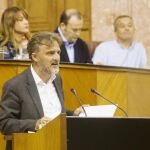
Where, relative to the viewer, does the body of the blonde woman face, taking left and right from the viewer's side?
facing the viewer and to the right of the viewer

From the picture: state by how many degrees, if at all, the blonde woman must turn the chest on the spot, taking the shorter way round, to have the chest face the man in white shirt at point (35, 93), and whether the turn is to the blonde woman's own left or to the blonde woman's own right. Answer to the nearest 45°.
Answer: approximately 45° to the blonde woman's own right

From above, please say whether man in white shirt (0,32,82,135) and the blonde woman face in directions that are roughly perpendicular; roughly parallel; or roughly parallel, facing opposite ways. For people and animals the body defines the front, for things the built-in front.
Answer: roughly parallel

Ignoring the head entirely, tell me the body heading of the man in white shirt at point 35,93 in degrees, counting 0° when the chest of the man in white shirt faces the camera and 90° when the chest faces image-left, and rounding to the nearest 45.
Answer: approximately 315°

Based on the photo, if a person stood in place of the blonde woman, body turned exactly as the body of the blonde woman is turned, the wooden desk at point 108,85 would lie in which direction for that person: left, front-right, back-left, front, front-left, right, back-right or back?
front-left

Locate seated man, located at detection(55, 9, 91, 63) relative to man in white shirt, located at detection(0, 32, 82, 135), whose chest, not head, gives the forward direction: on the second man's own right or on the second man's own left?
on the second man's own left

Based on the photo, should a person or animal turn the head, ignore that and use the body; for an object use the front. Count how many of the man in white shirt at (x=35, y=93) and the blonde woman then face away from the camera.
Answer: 0
